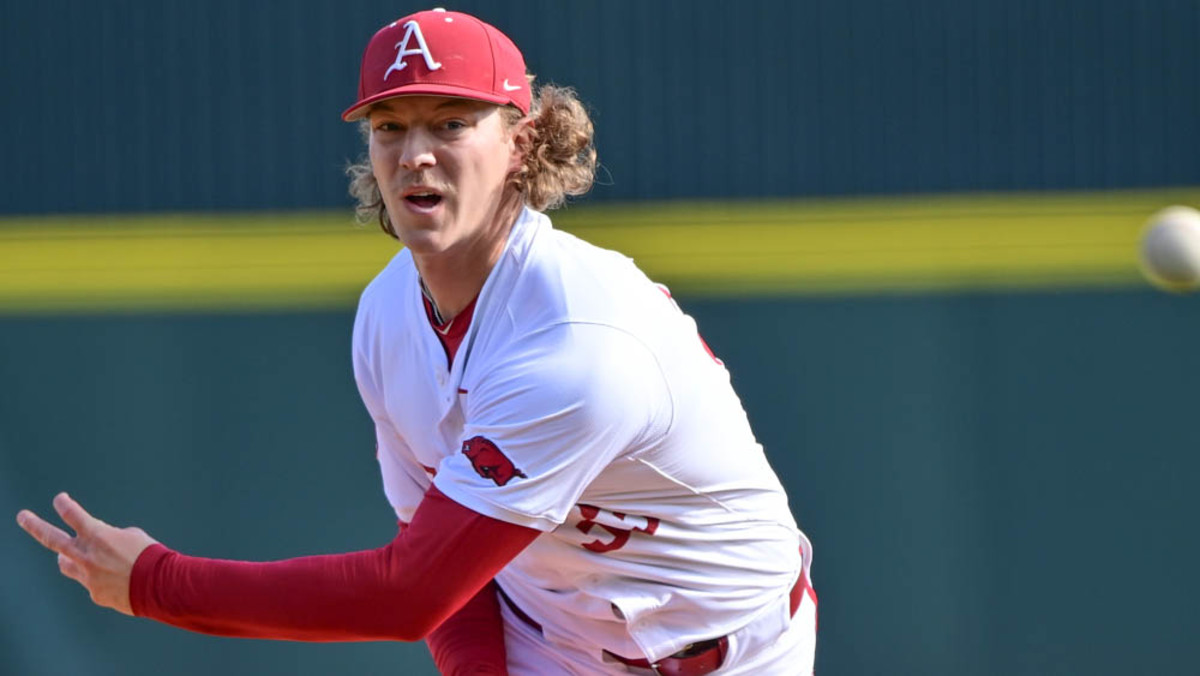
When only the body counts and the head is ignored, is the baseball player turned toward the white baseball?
no

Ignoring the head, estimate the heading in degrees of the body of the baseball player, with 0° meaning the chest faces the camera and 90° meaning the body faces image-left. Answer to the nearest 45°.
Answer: approximately 45°
